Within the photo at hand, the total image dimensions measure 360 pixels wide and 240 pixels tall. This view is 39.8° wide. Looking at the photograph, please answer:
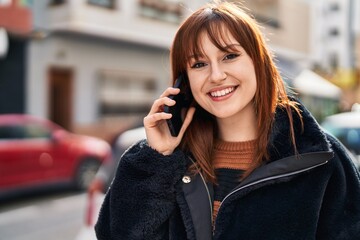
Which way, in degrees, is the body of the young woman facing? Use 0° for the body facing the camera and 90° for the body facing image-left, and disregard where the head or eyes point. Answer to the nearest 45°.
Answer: approximately 0°

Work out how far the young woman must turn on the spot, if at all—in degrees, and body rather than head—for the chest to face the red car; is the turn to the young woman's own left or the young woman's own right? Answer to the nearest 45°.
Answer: approximately 135° to the young woman's own right

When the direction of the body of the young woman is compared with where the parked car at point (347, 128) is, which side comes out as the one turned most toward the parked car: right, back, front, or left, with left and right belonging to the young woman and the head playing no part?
back

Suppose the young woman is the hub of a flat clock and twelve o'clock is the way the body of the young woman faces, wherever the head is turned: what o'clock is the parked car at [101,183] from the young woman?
The parked car is roughly at 5 o'clock from the young woman.
